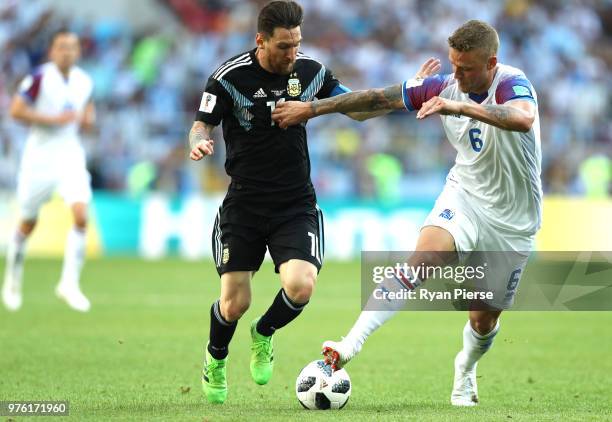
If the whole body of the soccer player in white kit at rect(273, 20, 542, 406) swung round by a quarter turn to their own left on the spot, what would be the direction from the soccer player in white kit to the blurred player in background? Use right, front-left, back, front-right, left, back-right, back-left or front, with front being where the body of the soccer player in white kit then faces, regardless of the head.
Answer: back

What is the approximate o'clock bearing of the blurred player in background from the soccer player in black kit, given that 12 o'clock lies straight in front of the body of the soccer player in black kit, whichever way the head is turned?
The blurred player in background is roughly at 5 o'clock from the soccer player in black kit.

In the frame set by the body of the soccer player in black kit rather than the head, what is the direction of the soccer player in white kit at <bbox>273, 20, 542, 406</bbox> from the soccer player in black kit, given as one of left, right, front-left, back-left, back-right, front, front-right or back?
left

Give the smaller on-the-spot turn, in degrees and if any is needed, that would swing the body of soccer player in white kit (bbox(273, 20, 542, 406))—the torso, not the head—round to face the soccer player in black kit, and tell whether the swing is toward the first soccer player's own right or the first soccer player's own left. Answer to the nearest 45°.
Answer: approximately 45° to the first soccer player's own right

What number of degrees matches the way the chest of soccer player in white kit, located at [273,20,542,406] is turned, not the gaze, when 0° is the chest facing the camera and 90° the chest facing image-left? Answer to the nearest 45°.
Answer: approximately 45°

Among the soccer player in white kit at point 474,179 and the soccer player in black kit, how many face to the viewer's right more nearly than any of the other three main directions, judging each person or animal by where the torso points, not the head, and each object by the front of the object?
0

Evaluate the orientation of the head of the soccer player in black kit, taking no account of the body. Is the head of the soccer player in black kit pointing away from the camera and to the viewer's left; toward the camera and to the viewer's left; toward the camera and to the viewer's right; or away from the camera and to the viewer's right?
toward the camera and to the viewer's right

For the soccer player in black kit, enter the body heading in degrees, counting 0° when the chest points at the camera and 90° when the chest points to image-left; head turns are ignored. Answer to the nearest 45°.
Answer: approximately 0°
